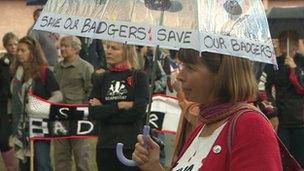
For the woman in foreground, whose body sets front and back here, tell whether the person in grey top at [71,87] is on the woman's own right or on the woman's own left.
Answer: on the woman's own right

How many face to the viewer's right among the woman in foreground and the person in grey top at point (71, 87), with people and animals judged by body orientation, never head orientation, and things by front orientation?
0

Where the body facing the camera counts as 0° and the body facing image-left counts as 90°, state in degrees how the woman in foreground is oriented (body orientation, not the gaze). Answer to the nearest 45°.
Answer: approximately 45°

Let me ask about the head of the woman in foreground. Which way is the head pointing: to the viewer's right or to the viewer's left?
to the viewer's left

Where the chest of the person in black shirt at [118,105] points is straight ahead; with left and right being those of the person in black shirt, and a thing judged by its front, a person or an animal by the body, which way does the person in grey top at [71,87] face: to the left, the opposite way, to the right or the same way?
the same way

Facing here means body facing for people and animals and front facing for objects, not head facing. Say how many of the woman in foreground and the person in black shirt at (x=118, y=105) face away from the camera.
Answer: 0

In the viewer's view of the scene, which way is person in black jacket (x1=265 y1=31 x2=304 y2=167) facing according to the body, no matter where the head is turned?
toward the camera

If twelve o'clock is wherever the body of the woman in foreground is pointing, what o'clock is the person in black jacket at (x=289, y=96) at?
The person in black jacket is roughly at 5 o'clock from the woman in foreground.

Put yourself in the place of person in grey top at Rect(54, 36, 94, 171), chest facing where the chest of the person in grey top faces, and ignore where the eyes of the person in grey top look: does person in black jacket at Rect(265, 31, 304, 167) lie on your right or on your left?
on your left

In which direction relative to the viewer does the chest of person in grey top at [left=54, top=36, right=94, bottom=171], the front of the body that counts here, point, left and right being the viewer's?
facing the viewer and to the left of the viewer

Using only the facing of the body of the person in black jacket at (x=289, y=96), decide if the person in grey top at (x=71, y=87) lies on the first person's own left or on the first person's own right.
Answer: on the first person's own right

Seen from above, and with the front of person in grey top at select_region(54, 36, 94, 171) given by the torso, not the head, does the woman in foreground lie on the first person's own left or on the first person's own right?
on the first person's own left

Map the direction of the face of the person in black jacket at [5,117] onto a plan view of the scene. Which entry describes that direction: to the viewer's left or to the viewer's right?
to the viewer's right
